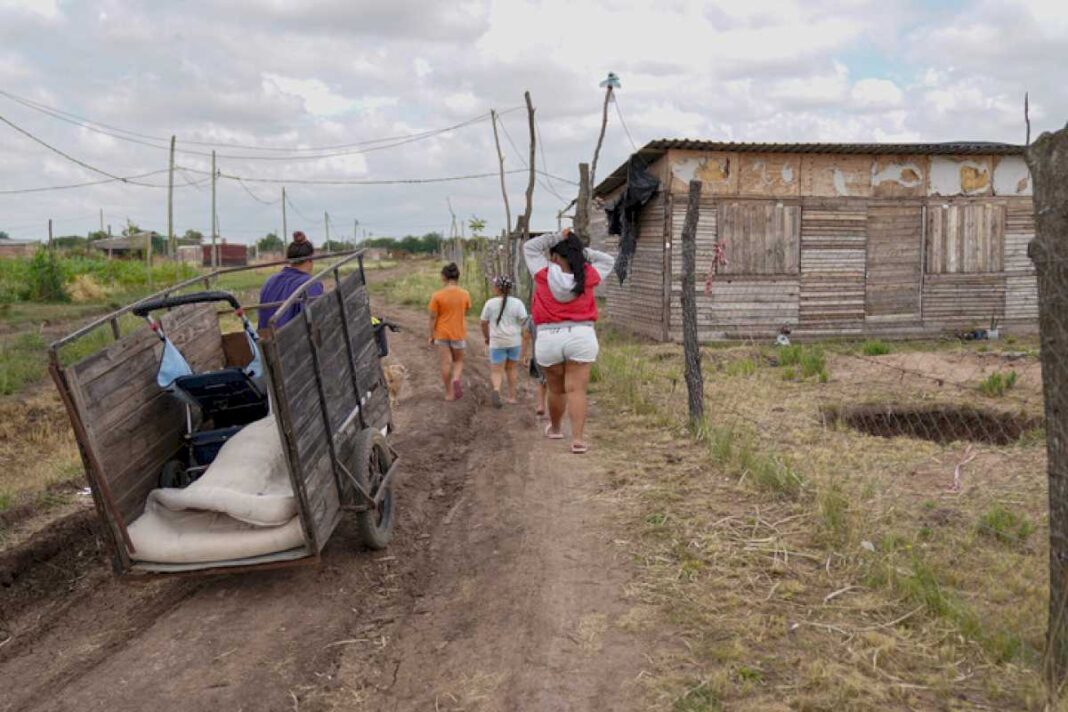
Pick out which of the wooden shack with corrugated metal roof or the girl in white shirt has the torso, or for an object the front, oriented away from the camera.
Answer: the girl in white shirt

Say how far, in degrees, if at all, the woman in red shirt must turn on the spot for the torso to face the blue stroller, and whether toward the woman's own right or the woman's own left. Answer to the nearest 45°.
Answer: approximately 135° to the woman's own left

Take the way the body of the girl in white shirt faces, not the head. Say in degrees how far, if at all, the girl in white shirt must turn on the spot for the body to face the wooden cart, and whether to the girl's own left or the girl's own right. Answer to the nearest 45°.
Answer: approximately 180°

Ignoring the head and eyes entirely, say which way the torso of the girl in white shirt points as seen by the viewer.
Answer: away from the camera

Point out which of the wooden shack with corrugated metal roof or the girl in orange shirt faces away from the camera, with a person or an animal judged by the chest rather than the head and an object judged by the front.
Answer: the girl in orange shirt

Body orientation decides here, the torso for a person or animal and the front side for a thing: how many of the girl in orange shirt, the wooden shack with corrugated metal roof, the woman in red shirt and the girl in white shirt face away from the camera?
3

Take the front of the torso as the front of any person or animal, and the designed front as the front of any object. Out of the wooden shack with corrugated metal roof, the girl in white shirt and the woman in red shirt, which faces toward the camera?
the wooden shack with corrugated metal roof

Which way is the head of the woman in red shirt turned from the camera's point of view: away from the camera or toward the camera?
away from the camera

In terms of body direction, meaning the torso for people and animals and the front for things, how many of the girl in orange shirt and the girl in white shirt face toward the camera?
0

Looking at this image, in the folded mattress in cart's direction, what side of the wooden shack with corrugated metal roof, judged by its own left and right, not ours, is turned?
front

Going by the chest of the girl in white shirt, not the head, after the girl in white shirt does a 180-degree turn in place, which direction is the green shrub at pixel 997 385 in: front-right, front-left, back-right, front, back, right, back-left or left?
left

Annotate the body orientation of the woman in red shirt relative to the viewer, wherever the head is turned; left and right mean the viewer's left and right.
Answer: facing away from the viewer

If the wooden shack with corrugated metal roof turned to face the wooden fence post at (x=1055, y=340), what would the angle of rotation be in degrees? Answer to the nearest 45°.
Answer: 0° — it already faces it

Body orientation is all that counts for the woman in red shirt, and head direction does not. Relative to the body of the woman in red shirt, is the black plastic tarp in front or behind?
in front

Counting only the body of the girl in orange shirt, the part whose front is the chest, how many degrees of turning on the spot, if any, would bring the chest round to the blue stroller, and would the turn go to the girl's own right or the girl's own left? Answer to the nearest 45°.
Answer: approximately 180°

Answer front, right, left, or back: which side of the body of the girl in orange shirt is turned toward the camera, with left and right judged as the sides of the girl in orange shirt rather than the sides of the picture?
back
